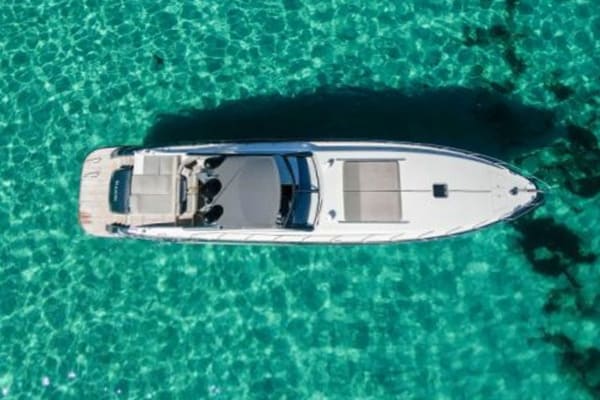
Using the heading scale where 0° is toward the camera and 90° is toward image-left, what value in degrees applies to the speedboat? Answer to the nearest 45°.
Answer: approximately 270°
